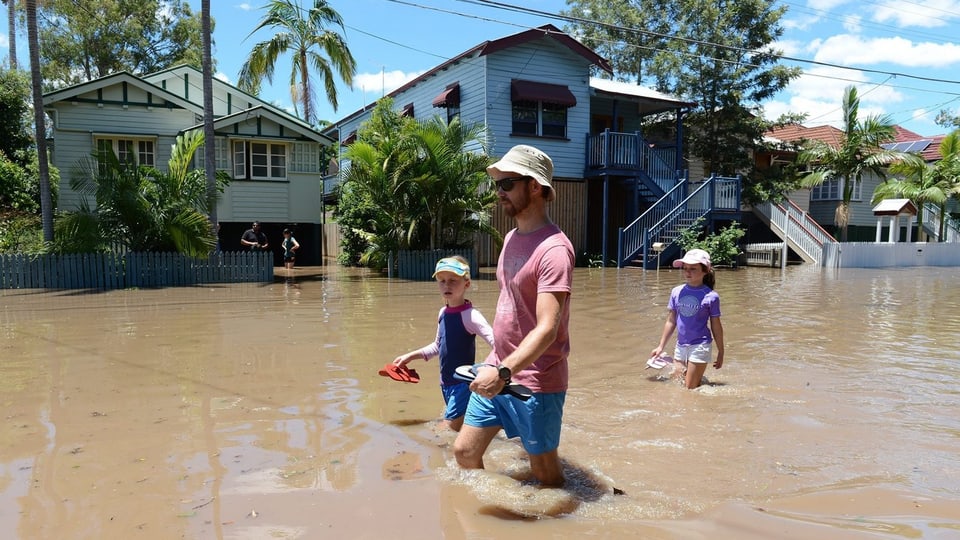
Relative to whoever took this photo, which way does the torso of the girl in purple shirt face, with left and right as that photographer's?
facing the viewer and to the left of the viewer

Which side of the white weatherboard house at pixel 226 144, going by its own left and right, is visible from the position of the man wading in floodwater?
front

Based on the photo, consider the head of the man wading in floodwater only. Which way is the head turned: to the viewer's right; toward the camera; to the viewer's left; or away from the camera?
to the viewer's left

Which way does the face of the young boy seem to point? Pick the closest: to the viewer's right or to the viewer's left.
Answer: to the viewer's left

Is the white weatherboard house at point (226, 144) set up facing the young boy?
yes

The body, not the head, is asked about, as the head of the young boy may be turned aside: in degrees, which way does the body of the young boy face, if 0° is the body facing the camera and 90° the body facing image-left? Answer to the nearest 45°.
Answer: approximately 45°

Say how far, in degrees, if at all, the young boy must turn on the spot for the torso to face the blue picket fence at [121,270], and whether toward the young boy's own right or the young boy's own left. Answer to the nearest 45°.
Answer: approximately 90° to the young boy's own right

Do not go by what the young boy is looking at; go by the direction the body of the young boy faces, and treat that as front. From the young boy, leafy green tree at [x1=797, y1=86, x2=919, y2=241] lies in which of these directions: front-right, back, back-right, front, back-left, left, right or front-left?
back

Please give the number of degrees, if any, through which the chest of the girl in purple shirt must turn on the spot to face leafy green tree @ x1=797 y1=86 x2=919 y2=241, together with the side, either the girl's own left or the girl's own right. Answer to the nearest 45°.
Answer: approximately 135° to the girl's own right

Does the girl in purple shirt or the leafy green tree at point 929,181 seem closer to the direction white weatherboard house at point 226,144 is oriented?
the girl in purple shirt
